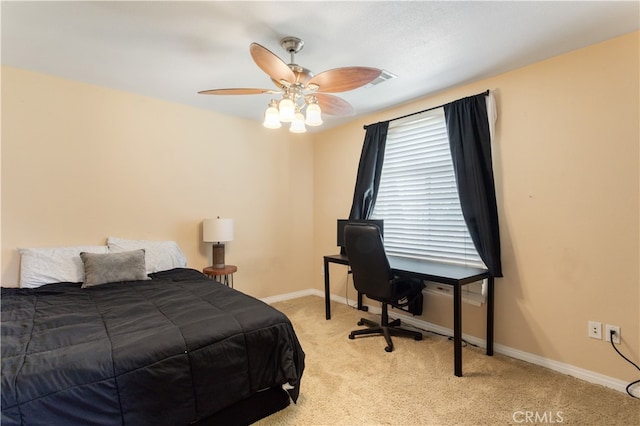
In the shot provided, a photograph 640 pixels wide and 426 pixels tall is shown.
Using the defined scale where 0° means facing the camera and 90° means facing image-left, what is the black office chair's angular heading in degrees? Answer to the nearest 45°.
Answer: approximately 225°

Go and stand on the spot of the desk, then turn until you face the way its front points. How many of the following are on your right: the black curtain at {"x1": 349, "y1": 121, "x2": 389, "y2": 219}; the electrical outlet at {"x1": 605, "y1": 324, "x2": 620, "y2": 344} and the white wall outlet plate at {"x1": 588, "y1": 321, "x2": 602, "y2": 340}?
1

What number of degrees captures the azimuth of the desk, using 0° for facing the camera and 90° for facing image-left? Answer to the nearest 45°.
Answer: approximately 45°

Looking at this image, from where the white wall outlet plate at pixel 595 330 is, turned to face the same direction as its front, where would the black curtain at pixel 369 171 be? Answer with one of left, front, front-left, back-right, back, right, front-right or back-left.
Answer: right

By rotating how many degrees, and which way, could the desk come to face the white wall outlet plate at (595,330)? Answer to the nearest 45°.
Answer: approximately 135° to its left

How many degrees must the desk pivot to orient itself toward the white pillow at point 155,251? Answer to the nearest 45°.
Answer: approximately 45° to its right

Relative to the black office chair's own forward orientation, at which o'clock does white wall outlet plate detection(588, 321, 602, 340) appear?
The white wall outlet plate is roughly at 2 o'clock from the black office chair.

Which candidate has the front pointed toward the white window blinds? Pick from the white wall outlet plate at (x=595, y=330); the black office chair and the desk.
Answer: the black office chair

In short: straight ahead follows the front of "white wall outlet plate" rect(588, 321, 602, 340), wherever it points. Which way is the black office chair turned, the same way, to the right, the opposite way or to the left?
the opposite way

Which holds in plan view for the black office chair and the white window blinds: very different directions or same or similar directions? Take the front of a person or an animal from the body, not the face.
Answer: very different directions

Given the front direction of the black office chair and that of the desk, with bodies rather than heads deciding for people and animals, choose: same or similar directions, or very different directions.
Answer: very different directions
